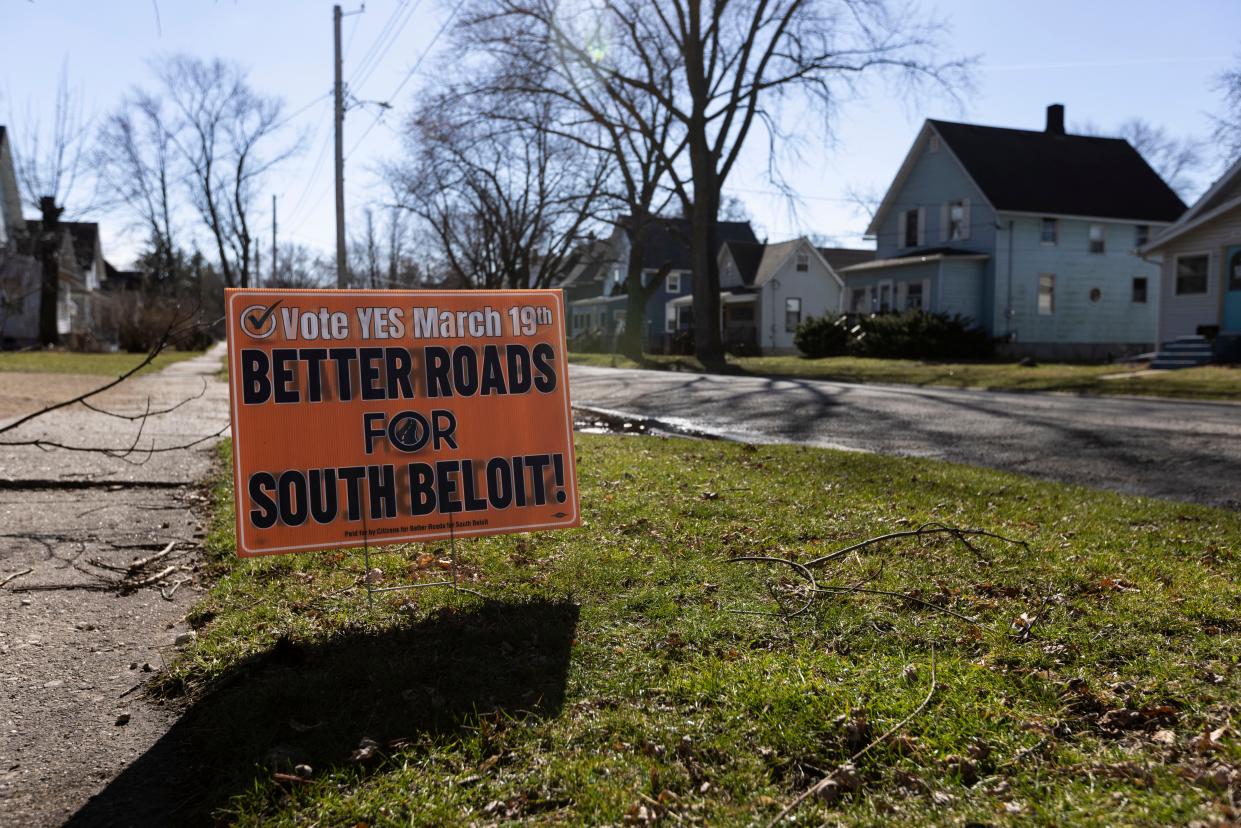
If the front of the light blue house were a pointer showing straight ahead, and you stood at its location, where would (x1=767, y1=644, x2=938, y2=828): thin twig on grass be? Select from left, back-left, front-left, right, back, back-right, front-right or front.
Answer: front-left

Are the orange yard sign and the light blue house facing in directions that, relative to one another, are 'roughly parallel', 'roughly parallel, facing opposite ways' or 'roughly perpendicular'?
roughly perpendicular

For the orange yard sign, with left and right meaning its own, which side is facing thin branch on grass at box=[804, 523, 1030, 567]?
left

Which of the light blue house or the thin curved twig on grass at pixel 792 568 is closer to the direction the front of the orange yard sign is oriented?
the thin curved twig on grass

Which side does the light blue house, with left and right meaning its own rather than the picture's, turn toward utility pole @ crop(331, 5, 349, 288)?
front

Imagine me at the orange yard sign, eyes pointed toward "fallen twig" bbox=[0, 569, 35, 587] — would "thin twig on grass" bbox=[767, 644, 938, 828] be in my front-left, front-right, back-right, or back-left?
back-left

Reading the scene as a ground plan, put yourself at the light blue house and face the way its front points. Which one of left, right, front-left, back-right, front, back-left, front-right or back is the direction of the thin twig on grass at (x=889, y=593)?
front-left

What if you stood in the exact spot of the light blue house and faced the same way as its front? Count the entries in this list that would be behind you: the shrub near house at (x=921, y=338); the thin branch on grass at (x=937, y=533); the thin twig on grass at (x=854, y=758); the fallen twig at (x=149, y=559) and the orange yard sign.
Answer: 0

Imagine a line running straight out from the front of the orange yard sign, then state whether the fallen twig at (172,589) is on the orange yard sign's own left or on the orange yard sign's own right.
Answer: on the orange yard sign's own right

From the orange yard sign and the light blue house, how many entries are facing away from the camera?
0

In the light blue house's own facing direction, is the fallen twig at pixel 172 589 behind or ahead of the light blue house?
ahead

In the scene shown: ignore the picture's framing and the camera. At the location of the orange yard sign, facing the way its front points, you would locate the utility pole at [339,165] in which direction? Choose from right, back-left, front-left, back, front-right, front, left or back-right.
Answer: back

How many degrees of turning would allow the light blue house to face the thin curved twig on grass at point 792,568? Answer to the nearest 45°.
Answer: approximately 45° to its left

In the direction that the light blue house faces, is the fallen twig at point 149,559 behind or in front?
in front

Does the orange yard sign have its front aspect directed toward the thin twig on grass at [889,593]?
no

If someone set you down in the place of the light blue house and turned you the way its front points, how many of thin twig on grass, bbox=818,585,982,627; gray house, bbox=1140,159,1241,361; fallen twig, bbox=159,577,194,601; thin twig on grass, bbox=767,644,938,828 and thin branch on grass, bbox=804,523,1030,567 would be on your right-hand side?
0

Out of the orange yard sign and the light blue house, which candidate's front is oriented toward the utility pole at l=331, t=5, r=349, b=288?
the light blue house

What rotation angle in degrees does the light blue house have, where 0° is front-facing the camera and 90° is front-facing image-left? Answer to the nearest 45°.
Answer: approximately 45°

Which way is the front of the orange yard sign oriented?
toward the camera

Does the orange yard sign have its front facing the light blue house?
no
